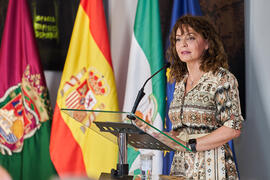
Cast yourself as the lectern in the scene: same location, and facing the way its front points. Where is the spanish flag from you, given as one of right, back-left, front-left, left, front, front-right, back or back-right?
back-right

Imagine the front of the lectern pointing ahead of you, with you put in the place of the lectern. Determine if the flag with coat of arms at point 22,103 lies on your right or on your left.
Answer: on your right

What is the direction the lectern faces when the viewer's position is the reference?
facing the viewer and to the left of the viewer

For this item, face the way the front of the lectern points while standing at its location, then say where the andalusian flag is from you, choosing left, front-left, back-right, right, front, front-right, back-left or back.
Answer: back-right

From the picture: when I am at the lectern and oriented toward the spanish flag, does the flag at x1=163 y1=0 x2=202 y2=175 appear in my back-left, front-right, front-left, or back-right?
front-right

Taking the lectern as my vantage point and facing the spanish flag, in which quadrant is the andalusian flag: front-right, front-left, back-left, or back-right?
front-right
